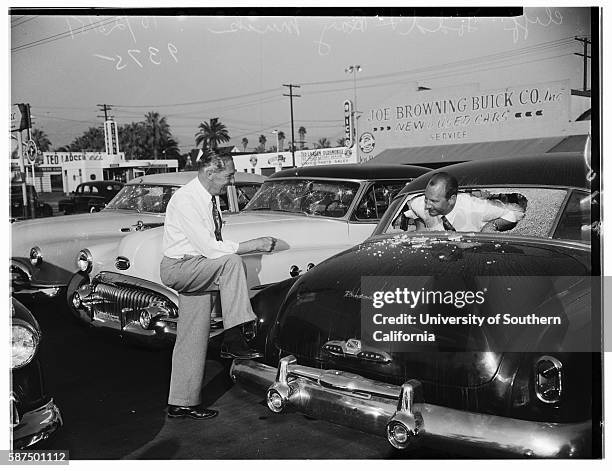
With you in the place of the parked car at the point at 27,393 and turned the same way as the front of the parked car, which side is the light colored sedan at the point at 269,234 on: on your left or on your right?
on your left

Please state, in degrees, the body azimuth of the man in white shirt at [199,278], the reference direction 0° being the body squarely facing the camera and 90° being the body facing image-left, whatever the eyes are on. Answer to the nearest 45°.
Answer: approximately 270°

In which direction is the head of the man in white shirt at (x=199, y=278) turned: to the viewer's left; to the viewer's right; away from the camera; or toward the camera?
to the viewer's right

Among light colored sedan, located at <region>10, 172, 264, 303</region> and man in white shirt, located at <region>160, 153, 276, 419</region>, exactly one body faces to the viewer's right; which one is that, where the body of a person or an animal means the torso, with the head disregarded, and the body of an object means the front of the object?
the man in white shirt

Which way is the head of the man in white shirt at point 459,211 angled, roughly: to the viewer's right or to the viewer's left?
to the viewer's left

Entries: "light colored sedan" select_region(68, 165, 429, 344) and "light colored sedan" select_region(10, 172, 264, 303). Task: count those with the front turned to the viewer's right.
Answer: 0

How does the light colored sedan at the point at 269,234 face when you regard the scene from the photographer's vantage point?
facing the viewer and to the left of the viewer
